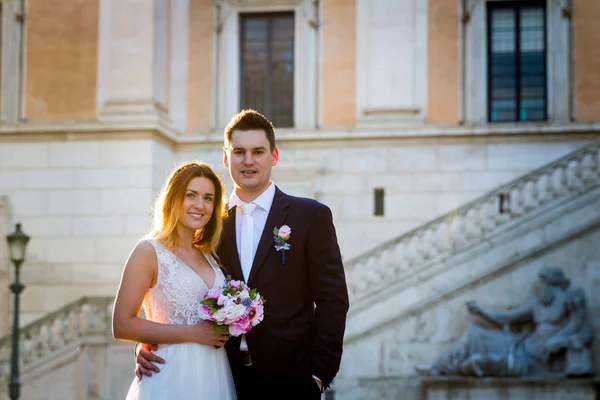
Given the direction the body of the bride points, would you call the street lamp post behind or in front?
behind

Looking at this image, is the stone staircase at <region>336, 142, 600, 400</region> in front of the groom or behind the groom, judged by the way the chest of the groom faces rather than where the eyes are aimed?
behind

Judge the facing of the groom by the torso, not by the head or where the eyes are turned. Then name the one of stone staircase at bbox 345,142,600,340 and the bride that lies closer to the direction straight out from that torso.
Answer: the bride

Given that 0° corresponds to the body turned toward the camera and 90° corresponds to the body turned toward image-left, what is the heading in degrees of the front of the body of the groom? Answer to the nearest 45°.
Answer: approximately 45°

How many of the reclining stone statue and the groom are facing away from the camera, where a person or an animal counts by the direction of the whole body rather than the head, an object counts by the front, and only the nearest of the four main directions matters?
0

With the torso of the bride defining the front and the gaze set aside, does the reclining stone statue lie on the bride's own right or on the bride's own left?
on the bride's own left

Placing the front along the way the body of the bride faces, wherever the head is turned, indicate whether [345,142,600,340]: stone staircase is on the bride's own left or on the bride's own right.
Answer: on the bride's own left

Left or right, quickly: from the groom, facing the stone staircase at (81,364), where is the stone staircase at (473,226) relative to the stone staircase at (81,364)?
right

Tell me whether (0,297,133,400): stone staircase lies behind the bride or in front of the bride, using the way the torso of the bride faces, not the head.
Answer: behind
